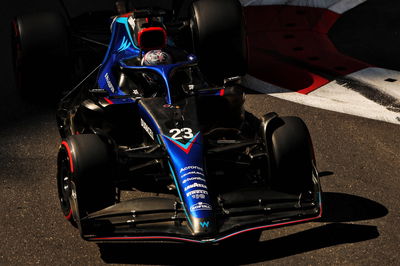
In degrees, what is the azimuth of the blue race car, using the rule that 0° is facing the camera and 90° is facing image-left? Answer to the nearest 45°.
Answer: approximately 0°
